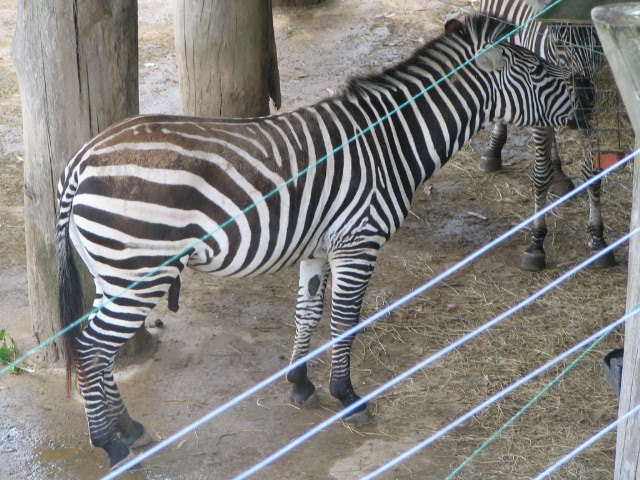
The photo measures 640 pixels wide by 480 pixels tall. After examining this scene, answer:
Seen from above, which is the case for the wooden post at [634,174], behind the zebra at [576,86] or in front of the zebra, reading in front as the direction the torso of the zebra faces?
in front

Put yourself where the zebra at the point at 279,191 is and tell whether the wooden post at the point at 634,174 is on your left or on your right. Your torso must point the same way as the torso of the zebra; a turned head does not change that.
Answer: on your right

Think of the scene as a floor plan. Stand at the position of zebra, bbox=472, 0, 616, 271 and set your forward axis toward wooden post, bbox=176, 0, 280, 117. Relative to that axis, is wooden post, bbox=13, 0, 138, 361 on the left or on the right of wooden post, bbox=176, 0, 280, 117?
left

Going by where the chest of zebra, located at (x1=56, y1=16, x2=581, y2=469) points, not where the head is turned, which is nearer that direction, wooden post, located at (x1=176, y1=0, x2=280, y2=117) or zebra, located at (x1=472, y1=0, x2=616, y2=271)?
the zebra

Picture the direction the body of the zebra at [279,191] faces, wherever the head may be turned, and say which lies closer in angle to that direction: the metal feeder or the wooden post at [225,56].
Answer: the metal feeder

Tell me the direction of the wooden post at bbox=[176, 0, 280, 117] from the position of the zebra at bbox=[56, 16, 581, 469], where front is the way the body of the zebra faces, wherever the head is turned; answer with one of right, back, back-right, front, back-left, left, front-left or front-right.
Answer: left

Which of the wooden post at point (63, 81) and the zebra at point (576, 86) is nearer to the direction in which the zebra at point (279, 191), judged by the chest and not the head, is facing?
the zebra

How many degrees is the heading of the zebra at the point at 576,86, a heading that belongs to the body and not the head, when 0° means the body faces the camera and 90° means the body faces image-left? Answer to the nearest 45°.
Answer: approximately 315°

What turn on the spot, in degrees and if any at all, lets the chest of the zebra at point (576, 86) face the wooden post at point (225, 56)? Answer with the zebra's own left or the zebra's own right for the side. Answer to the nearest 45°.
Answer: approximately 135° to the zebra's own right

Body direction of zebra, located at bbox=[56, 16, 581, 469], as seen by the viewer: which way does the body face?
to the viewer's right

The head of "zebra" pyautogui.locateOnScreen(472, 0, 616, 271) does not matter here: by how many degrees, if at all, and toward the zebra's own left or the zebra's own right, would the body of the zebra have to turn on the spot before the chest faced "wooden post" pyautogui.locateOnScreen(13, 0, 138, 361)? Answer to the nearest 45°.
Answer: approximately 90° to the zebra's own right
